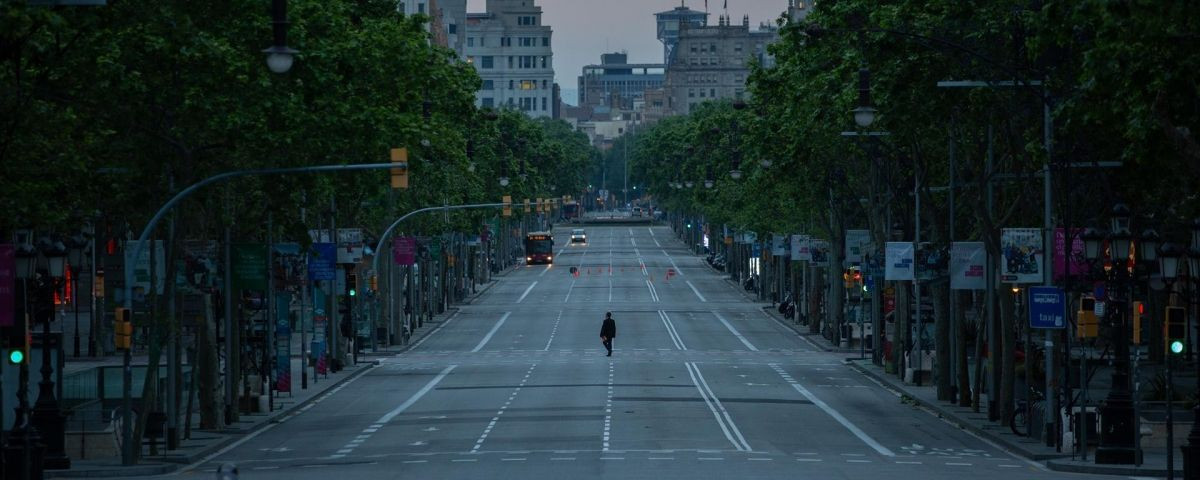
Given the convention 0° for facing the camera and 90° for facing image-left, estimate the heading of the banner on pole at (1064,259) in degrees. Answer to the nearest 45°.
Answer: approximately 0°

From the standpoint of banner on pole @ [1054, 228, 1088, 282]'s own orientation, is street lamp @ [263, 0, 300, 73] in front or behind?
in front

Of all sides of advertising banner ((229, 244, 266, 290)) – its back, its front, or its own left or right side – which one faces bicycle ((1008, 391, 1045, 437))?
left

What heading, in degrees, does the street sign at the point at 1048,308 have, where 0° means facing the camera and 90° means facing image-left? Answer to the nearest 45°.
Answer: approximately 0°

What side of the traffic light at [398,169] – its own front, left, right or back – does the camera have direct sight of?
back

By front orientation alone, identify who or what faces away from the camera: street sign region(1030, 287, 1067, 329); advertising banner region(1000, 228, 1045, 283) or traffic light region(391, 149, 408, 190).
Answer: the traffic light
